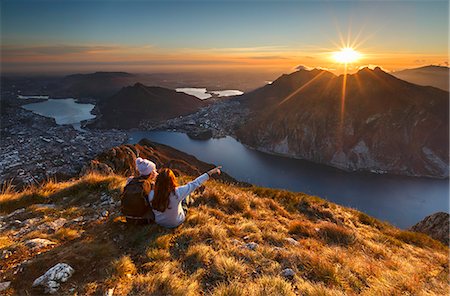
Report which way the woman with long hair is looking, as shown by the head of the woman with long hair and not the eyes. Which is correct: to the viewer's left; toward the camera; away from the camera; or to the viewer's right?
away from the camera

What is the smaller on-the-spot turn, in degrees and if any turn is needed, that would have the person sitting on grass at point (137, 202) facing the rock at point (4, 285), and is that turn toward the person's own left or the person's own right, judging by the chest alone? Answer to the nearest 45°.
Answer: approximately 180°

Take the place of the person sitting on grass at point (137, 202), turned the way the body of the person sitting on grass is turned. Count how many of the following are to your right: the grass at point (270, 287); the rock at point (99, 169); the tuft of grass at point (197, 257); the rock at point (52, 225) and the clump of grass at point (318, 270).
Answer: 3

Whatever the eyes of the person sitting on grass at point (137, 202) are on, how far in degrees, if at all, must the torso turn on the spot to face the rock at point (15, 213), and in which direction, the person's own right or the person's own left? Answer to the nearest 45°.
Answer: approximately 90° to the person's own left

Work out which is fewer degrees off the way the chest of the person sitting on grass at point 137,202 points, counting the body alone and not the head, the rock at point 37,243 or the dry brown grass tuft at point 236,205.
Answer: the dry brown grass tuft

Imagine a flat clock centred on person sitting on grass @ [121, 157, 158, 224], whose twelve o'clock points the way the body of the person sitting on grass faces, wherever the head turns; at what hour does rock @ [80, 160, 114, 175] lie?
The rock is roughly at 10 o'clock from the person sitting on grass.

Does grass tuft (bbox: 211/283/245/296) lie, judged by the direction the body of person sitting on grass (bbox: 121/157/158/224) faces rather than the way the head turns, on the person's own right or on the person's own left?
on the person's own right

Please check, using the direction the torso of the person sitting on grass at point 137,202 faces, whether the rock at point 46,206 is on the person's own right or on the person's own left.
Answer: on the person's own left

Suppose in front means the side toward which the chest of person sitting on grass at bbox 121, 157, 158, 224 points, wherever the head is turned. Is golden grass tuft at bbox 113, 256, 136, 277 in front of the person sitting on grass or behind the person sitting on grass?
behind

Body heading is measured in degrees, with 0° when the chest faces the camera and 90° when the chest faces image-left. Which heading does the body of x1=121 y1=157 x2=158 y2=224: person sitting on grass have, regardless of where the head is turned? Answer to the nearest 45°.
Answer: approximately 225°
